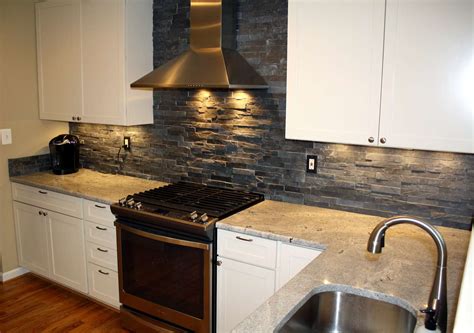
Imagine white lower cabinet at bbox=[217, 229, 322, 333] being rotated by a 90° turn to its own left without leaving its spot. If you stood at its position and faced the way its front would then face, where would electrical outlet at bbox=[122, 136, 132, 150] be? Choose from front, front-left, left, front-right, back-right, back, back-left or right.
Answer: back

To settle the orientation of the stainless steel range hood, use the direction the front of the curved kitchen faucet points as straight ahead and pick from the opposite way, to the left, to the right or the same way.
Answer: to the left

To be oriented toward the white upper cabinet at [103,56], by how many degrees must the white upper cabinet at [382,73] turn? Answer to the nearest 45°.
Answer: approximately 90° to its right

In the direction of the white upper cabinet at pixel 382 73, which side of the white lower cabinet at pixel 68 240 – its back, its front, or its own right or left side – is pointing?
left

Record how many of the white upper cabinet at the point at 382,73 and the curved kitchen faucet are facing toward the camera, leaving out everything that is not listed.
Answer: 1

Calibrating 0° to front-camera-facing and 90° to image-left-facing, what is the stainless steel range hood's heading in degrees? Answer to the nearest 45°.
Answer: approximately 45°

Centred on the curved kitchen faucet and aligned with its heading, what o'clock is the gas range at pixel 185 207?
The gas range is roughly at 1 o'clock from the curved kitchen faucet.

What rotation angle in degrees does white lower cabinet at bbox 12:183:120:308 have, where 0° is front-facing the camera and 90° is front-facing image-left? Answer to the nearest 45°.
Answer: approximately 45°

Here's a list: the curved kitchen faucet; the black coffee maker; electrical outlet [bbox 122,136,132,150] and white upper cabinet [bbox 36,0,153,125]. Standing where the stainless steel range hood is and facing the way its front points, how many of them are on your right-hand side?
3

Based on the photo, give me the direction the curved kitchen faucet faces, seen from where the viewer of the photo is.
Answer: facing to the left of the viewer
